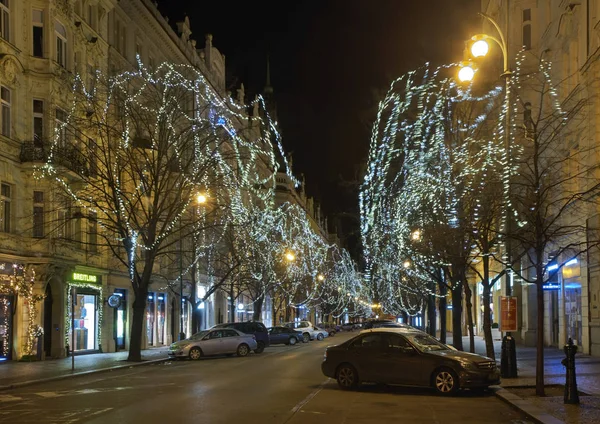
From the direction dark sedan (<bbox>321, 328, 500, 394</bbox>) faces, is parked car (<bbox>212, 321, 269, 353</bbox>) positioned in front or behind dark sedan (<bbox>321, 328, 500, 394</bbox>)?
behind

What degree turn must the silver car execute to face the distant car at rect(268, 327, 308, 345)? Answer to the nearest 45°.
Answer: approximately 135° to its right

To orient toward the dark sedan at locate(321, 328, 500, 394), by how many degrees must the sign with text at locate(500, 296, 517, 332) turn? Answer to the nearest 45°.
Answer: approximately 45° to its right

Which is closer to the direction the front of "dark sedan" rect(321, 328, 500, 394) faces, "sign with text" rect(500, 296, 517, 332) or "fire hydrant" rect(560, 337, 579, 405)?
the fire hydrant

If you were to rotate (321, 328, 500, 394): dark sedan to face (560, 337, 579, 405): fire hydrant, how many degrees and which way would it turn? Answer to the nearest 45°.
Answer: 0° — it already faces it

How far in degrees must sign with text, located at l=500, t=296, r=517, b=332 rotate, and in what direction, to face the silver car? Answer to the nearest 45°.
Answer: approximately 135° to its right

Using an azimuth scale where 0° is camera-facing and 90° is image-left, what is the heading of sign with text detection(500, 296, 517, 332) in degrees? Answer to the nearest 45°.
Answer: approximately 0°

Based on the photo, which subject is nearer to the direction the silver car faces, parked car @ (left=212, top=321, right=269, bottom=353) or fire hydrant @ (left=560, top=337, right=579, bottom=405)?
the fire hydrant
